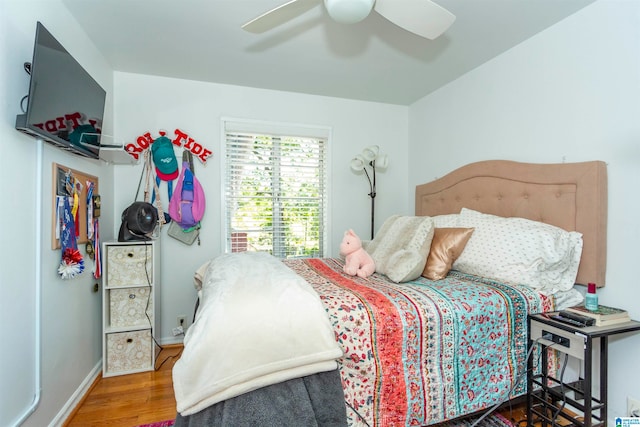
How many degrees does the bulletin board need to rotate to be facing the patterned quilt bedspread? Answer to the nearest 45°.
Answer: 0° — it already faces it

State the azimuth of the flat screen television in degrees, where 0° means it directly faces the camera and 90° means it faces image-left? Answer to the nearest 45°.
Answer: approximately 315°

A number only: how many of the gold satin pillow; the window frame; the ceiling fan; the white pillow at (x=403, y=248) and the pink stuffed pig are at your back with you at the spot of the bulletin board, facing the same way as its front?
0

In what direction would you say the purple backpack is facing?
toward the camera

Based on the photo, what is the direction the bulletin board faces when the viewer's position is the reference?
facing the viewer and to the right of the viewer

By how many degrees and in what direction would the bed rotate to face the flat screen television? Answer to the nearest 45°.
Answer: approximately 45° to its right

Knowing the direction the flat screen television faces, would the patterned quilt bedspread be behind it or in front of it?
in front

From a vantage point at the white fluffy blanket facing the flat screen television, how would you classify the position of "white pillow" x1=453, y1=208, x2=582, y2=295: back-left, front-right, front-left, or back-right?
back-right

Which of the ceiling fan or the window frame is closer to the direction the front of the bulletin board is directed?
the ceiling fan

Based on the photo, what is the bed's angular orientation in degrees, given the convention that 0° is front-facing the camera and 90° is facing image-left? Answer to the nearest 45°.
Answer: approximately 45°

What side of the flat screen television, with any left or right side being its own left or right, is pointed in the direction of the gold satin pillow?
front

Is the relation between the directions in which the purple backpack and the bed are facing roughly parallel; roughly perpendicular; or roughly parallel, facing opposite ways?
roughly perpendicular

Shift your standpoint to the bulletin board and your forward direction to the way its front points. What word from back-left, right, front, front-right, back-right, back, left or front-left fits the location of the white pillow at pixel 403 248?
front

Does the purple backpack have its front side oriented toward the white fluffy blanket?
yes

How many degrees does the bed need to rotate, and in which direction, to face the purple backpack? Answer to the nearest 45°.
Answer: approximately 90° to its right

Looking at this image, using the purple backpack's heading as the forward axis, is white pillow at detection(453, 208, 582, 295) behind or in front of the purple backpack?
in front

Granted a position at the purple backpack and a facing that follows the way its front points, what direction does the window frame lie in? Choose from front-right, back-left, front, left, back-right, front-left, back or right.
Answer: left

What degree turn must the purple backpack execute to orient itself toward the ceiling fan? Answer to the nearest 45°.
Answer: approximately 45° to its left

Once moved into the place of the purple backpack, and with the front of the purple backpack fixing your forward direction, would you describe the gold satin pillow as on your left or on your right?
on your left
